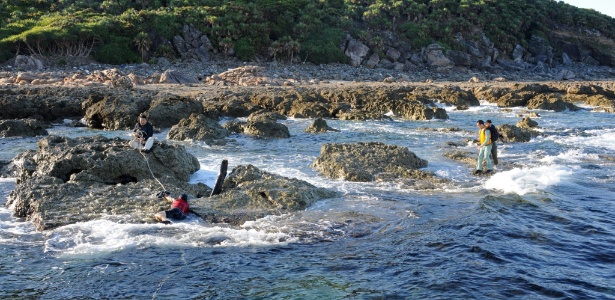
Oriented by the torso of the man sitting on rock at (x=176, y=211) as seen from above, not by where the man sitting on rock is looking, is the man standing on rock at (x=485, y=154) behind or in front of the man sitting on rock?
behind

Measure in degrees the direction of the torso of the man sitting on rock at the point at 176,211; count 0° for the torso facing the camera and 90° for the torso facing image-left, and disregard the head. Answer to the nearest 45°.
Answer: approximately 90°

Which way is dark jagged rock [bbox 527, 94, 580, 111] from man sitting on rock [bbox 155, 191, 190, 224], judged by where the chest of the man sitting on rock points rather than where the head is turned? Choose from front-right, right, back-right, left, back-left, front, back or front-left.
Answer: back-right

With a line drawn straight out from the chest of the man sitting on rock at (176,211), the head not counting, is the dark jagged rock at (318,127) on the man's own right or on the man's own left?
on the man's own right

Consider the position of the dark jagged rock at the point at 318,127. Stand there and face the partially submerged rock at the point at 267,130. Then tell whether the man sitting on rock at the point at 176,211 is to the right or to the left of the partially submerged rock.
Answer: left

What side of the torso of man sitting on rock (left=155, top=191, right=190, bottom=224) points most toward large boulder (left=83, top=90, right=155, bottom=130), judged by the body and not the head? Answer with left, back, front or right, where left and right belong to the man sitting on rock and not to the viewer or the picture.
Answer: right

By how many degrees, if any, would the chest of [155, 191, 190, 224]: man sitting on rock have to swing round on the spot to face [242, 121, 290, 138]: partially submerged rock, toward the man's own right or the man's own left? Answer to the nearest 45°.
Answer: approximately 90° to the man's own right

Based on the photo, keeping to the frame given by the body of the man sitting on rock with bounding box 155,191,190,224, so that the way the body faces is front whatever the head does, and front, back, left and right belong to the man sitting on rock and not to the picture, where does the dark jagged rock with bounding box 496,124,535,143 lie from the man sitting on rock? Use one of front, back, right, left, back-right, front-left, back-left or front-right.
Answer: back-right

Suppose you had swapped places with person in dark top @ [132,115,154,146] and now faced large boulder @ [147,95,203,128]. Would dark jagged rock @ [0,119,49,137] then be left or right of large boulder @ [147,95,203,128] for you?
left
